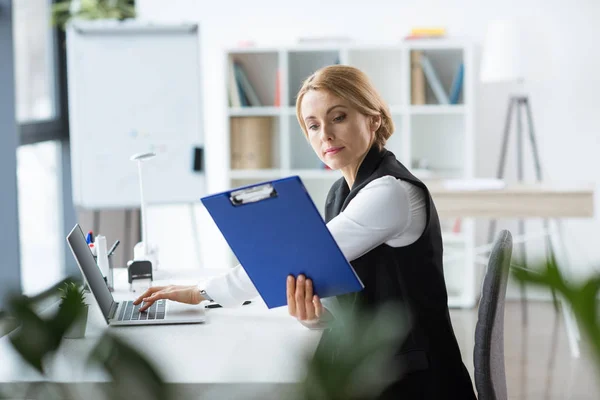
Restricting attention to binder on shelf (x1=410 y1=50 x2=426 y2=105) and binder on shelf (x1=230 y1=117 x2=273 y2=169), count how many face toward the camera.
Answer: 2

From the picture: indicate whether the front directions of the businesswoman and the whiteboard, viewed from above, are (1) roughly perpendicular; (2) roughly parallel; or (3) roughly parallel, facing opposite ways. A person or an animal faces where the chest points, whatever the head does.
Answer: roughly perpendicular

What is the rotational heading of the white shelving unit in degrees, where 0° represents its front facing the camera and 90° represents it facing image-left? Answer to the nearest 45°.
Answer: approximately 0°

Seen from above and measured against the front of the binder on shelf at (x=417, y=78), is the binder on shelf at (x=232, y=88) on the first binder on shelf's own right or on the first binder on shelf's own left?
on the first binder on shelf's own right

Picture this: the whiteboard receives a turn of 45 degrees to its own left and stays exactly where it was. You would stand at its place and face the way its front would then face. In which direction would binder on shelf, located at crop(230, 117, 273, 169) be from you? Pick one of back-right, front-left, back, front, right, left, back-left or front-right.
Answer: left

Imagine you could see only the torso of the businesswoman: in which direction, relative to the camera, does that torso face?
to the viewer's left

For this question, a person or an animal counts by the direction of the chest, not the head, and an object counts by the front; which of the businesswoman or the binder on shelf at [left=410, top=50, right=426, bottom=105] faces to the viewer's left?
the businesswoman

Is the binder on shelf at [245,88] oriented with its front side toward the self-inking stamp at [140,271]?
yes

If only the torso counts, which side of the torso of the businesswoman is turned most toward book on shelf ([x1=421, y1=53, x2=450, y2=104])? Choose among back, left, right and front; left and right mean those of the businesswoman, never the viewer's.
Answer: right

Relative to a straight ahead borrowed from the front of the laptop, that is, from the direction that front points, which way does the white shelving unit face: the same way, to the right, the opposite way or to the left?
to the right

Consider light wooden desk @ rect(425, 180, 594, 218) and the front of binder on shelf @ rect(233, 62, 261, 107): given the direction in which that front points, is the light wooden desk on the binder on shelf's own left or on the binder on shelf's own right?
on the binder on shelf's own left
